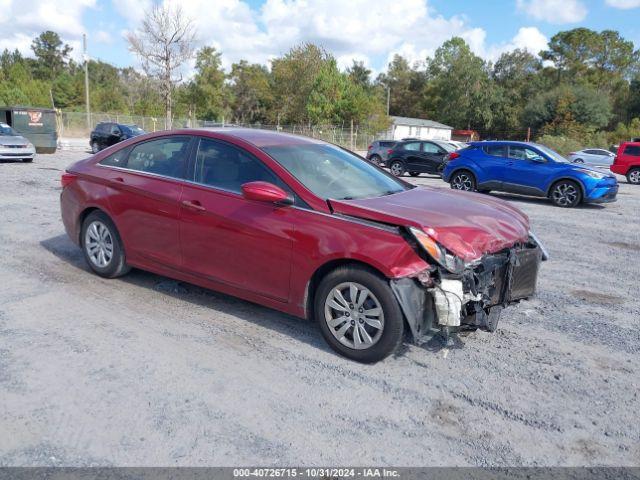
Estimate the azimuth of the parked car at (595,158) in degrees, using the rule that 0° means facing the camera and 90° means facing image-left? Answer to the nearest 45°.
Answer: approximately 270°

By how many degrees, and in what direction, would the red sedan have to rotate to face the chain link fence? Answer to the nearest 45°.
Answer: approximately 135° to its left

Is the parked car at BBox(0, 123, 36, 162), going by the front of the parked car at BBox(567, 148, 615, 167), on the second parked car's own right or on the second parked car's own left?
on the second parked car's own right
